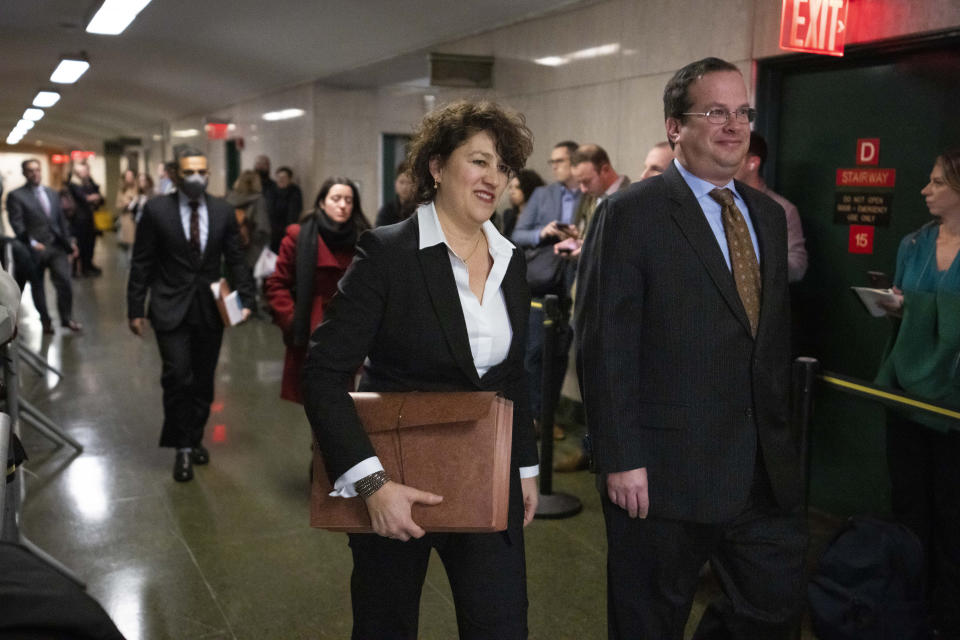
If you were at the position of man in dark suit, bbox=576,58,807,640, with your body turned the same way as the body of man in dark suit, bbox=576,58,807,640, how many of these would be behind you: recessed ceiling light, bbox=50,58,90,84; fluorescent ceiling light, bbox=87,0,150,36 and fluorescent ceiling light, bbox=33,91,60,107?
3

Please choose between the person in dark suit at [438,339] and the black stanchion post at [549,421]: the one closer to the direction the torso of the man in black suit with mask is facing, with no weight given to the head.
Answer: the person in dark suit

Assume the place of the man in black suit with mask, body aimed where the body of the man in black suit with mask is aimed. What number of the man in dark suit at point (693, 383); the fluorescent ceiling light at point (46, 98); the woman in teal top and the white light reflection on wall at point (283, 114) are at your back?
2

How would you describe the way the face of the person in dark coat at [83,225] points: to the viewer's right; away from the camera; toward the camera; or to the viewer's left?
toward the camera

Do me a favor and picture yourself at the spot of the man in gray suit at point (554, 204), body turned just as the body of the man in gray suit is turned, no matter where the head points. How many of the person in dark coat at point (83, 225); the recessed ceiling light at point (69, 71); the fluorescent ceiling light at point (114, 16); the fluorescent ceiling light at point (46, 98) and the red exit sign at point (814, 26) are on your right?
4

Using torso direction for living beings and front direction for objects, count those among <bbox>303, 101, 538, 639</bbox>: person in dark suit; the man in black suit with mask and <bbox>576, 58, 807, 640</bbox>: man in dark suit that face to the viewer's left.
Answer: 0

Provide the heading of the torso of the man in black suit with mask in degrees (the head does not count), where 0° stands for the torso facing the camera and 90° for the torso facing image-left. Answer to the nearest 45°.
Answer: approximately 0°

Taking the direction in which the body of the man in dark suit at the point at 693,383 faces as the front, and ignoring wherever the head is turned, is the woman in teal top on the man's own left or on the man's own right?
on the man's own left

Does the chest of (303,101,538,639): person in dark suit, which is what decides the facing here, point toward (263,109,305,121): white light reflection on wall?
no

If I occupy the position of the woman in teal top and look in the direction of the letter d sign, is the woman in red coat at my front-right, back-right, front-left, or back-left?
front-left

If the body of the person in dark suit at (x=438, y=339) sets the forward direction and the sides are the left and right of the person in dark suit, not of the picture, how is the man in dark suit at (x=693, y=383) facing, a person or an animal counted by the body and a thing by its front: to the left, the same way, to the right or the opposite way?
the same way

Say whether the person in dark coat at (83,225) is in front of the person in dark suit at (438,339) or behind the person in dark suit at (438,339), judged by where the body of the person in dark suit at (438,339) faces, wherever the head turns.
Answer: behind

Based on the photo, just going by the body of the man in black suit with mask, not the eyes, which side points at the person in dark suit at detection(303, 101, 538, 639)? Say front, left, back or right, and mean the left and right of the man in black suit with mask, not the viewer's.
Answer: front

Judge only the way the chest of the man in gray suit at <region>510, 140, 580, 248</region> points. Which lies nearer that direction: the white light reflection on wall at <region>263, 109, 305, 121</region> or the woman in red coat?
the woman in red coat

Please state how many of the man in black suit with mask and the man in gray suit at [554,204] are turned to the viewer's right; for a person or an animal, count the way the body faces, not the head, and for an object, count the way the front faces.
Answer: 0

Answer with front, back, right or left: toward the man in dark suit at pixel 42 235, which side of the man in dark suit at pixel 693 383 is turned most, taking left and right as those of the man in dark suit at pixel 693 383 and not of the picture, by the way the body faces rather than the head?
back

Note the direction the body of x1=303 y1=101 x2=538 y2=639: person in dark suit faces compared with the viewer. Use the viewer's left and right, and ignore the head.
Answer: facing the viewer and to the right of the viewer
